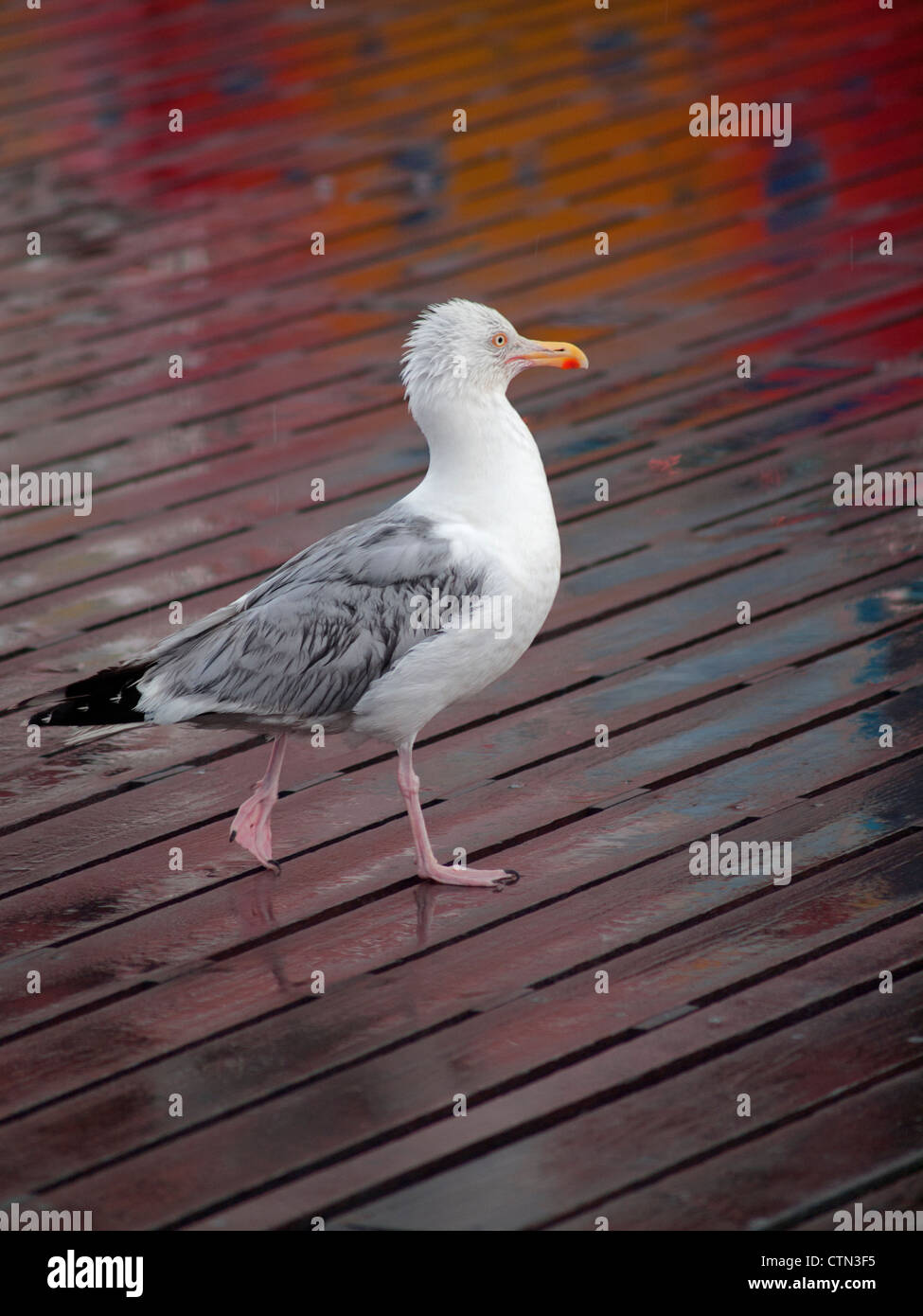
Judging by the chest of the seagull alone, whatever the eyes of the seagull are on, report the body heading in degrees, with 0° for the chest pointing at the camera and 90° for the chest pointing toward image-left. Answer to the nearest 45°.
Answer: approximately 270°
